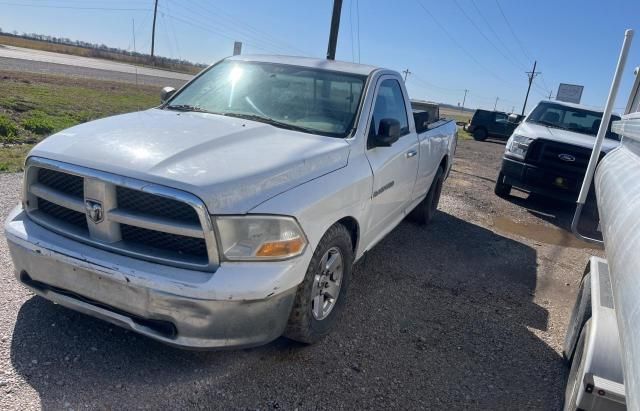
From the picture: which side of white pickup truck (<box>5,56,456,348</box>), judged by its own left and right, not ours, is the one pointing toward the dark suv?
back

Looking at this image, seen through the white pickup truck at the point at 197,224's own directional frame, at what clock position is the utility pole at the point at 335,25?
The utility pole is roughly at 5 o'clock from the white pickup truck.

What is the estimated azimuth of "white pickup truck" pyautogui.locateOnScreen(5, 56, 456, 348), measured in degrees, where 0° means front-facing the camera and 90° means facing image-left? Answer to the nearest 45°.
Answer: approximately 45°

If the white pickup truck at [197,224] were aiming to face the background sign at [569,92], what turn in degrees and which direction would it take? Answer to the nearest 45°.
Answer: approximately 180°
